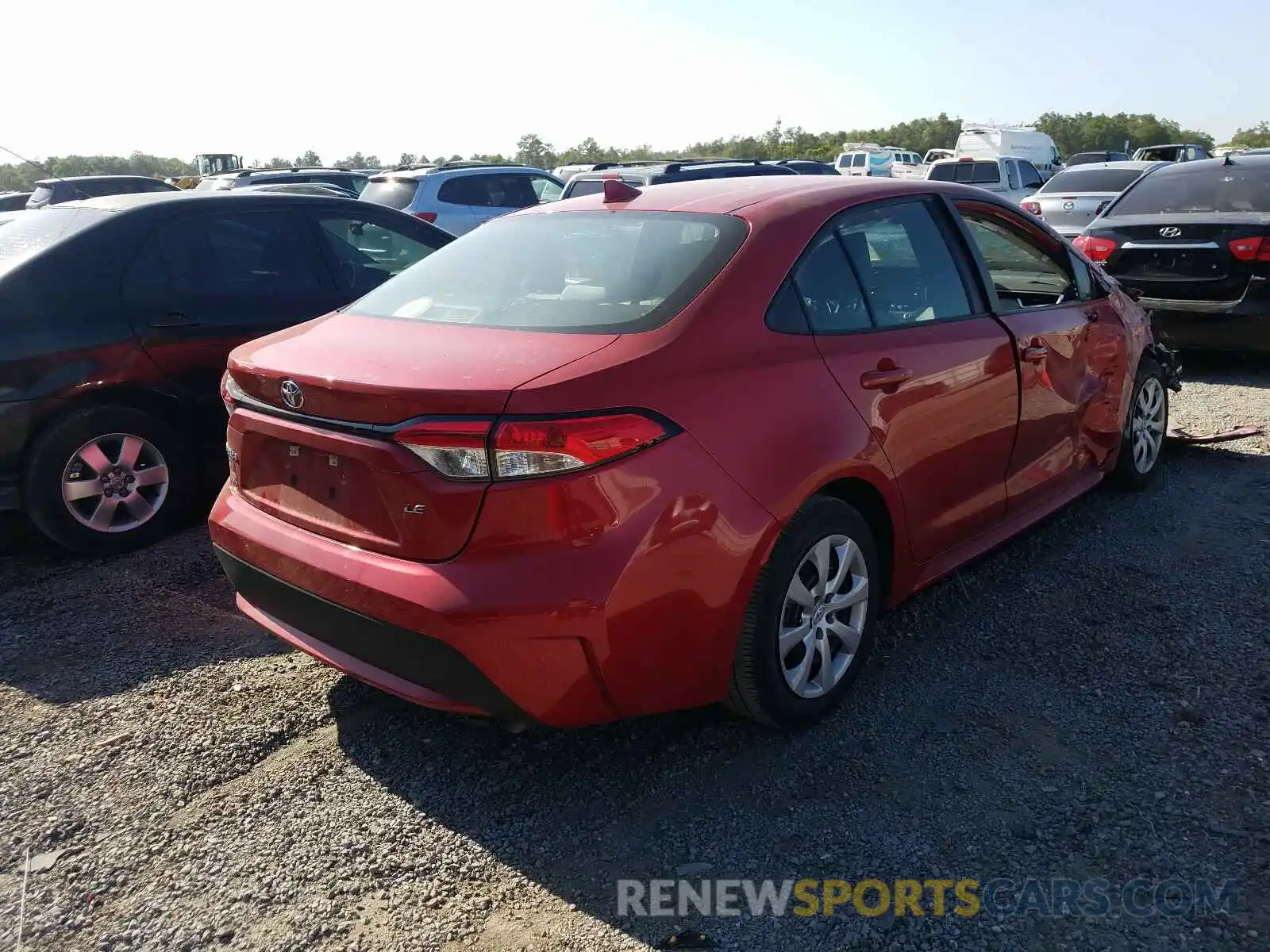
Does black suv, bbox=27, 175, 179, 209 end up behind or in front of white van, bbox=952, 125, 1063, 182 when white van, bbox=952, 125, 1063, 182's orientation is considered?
behind

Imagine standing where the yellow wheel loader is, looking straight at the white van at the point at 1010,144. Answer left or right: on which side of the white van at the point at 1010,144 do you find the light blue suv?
right

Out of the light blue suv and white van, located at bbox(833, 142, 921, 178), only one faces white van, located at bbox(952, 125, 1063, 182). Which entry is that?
the light blue suv

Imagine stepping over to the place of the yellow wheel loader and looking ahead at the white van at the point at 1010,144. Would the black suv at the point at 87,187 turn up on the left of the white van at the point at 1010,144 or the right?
right

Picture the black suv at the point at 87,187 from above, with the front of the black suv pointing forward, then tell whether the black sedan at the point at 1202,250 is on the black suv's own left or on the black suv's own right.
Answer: on the black suv's own right

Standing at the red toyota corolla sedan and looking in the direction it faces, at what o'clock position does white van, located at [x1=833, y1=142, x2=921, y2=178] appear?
The white van is roughly at 11 o'clock from the red toyota corolla sedan.

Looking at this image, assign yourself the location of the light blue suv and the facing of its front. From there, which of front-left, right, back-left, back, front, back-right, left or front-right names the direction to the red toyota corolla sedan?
back-right

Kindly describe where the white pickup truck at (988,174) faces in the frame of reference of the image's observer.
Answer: facing away from the viewer and to the right of the viewer

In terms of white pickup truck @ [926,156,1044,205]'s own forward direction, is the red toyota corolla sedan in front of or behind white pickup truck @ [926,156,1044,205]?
behind

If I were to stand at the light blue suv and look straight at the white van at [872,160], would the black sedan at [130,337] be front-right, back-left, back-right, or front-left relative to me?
back-right

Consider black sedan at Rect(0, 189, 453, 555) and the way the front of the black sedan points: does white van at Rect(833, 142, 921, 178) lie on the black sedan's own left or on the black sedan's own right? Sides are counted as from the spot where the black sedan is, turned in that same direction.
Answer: on the black sedan's own left

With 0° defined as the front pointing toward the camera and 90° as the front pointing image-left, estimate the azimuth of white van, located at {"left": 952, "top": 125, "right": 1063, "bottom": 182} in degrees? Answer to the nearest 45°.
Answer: approximately 225°
